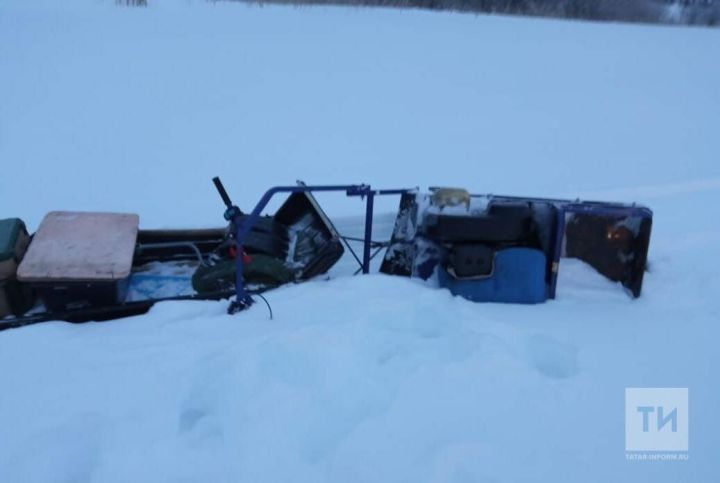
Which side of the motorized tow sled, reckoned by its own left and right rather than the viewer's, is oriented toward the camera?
right
